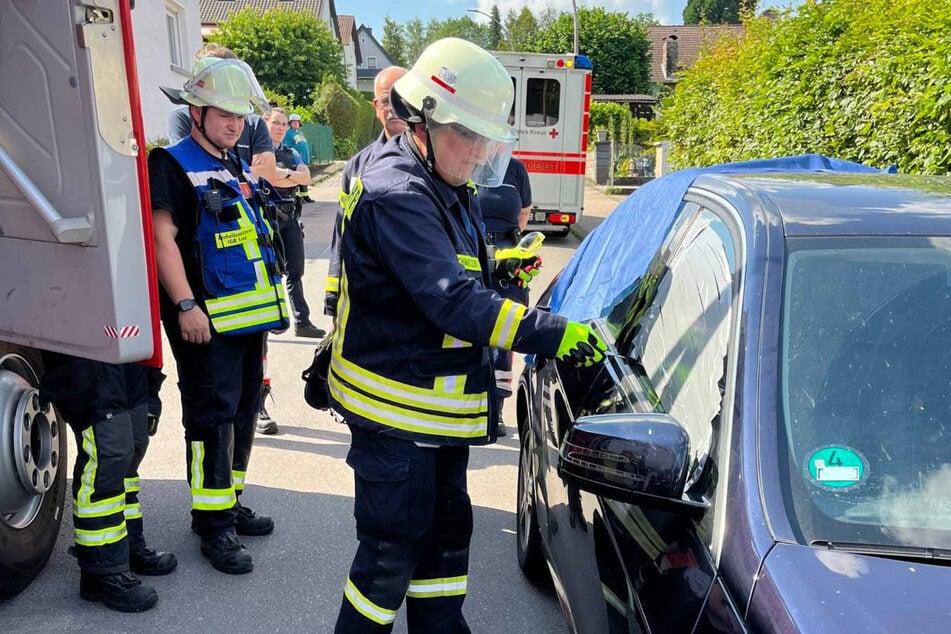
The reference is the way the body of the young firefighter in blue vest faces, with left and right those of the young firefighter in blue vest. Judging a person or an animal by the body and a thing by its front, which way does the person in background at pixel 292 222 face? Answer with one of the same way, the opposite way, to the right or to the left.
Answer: the same way

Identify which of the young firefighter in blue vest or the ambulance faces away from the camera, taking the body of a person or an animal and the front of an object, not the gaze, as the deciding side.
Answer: the ambulance

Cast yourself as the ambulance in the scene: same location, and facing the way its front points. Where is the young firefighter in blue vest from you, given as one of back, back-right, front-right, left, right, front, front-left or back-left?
back

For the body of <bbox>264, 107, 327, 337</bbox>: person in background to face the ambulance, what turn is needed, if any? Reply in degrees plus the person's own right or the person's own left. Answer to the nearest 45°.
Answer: approximately 90° to the person's own left

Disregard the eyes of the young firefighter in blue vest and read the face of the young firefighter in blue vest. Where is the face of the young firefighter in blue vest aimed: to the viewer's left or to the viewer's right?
to the viewer's right

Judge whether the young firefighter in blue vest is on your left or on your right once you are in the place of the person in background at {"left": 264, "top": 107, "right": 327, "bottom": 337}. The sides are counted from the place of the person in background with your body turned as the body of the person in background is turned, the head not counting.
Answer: on your right

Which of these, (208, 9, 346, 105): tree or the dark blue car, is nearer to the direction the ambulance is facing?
the tree

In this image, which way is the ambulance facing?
away from the camera

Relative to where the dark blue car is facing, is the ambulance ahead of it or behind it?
behind

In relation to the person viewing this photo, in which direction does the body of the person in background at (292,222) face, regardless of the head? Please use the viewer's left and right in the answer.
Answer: facing the viewer and to the right of the viewer

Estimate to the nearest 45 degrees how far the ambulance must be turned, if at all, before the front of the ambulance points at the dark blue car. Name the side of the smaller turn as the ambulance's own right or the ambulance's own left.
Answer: approximately 180°

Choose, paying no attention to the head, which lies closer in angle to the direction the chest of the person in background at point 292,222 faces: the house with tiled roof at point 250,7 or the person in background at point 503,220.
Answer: the person in background

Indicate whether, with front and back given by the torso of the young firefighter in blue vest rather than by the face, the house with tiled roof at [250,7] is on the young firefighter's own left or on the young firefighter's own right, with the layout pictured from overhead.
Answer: on the young firefighter's own left

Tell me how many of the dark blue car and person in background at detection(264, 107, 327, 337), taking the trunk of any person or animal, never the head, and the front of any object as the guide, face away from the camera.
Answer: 0

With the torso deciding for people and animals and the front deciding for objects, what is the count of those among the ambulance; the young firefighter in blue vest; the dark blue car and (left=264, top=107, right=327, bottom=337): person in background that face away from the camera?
1

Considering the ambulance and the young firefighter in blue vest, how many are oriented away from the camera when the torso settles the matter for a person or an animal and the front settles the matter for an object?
1
